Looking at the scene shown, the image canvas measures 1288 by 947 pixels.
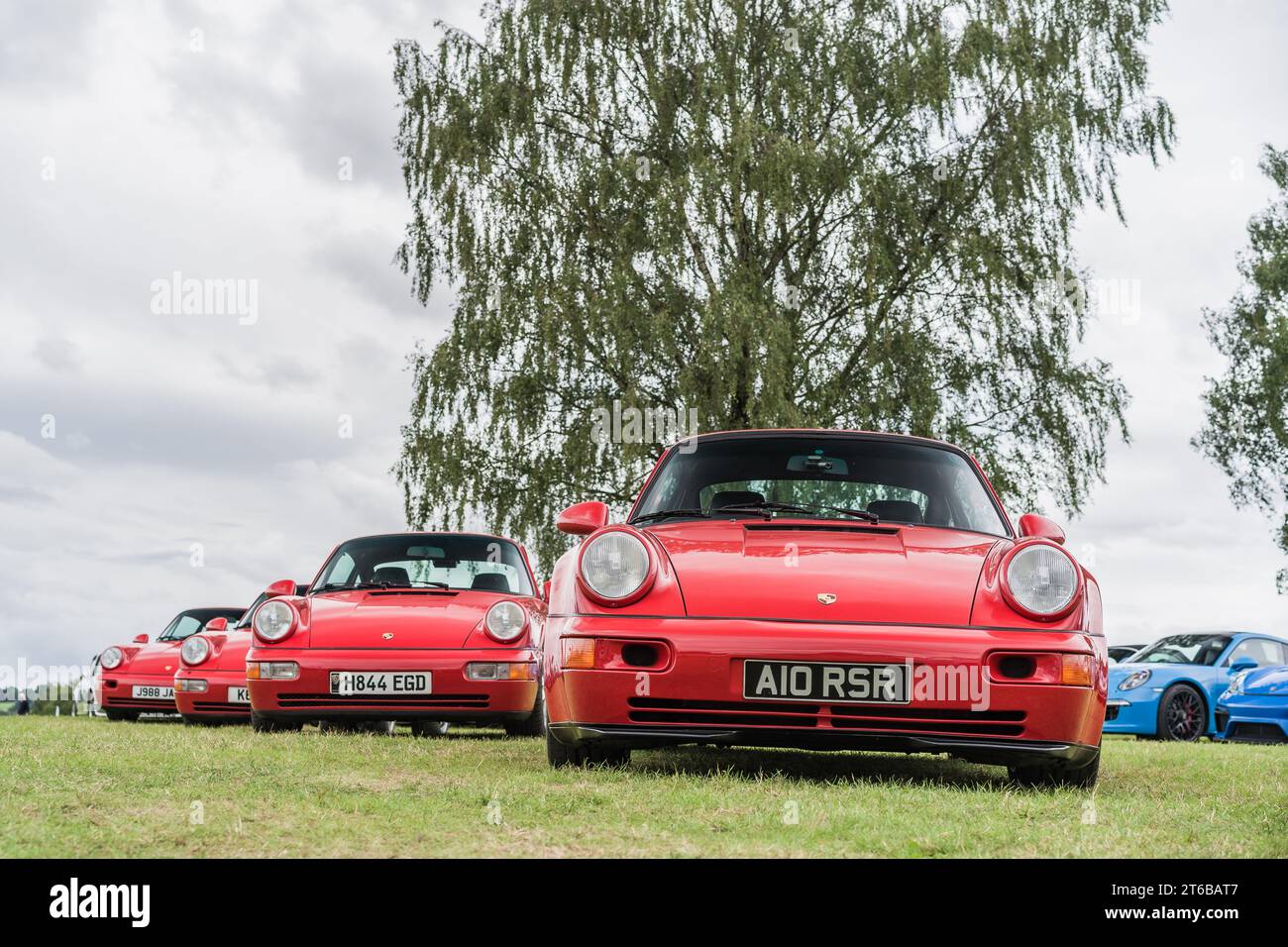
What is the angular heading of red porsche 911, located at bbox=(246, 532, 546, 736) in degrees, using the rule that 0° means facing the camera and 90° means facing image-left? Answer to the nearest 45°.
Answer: approximately 0°

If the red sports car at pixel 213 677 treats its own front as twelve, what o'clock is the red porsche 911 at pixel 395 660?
The red porsche 911 is roughly at 10 o'clock from the red sports car.

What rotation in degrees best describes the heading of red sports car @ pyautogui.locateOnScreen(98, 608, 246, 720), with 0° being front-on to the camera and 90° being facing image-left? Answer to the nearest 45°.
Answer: approximately 45°

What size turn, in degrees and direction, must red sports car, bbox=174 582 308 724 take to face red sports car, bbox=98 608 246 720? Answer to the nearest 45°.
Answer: approximately 135° to its right

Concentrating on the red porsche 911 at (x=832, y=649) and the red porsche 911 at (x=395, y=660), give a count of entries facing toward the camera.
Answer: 2

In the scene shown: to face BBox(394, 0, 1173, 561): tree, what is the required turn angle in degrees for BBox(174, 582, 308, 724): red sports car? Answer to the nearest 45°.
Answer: approximately 180°

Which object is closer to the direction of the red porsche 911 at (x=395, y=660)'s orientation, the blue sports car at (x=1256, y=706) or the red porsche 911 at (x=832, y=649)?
the red porsche 911

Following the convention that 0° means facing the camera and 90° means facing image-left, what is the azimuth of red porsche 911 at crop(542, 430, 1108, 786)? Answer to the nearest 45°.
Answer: approximately 0°

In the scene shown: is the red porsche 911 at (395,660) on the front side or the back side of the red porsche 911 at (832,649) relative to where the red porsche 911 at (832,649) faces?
on the back side

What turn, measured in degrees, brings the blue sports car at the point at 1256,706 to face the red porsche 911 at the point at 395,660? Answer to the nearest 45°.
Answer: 0° — it already faces it

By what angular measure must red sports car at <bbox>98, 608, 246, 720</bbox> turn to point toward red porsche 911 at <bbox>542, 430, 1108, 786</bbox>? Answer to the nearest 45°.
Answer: approximately 45° to its left

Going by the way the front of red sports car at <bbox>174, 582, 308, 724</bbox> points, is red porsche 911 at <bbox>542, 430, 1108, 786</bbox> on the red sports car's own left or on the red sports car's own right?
on the red sports car's own left
